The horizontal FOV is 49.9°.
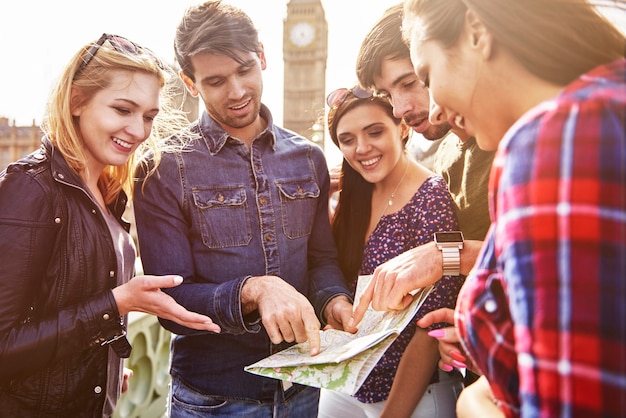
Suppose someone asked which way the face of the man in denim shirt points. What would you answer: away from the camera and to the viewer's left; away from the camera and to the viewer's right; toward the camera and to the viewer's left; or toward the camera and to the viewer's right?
toward the camera and to the viewer's right

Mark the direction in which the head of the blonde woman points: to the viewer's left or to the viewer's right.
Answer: to the viewer's right

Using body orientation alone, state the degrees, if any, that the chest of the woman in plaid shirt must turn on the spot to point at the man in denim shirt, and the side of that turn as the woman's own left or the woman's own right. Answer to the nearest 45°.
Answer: approximately 45° to the woman's own right

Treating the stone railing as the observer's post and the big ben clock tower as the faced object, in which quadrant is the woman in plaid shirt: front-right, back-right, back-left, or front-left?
back-right

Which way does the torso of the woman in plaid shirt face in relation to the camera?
to the viewer's left

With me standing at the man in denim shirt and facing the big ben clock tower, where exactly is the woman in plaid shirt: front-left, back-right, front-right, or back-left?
back-right

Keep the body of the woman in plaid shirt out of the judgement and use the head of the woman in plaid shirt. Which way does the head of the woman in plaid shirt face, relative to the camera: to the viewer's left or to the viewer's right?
to the viewer's left

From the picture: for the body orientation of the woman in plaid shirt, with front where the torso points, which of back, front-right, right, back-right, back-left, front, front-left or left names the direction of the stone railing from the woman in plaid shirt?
front-right
